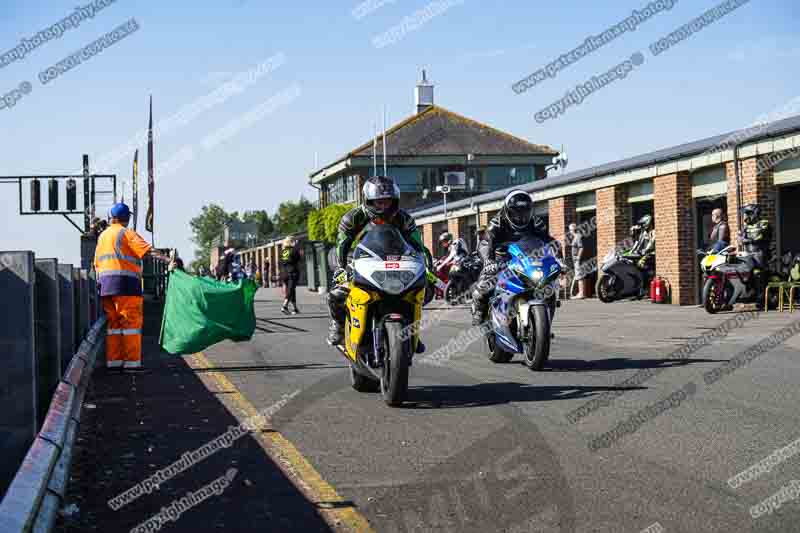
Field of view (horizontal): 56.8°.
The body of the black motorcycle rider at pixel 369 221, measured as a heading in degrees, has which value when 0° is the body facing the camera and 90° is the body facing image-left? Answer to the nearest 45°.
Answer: approximately 0°

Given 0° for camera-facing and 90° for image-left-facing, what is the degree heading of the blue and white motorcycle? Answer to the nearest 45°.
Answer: approximately 315°

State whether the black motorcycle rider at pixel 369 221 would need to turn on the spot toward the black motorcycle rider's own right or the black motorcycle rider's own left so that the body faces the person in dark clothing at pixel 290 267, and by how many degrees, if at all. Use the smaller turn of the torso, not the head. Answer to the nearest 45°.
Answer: approximately 180°

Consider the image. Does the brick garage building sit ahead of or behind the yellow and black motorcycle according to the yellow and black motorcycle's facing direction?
behind

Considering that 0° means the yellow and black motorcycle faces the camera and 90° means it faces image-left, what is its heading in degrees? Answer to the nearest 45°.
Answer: approximately 0°

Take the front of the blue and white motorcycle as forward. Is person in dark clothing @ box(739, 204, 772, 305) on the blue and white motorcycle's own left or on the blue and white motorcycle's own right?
on the blue and white motorcycle's own left

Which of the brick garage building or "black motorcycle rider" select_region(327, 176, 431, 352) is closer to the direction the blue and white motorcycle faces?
the black motorcycle rider
